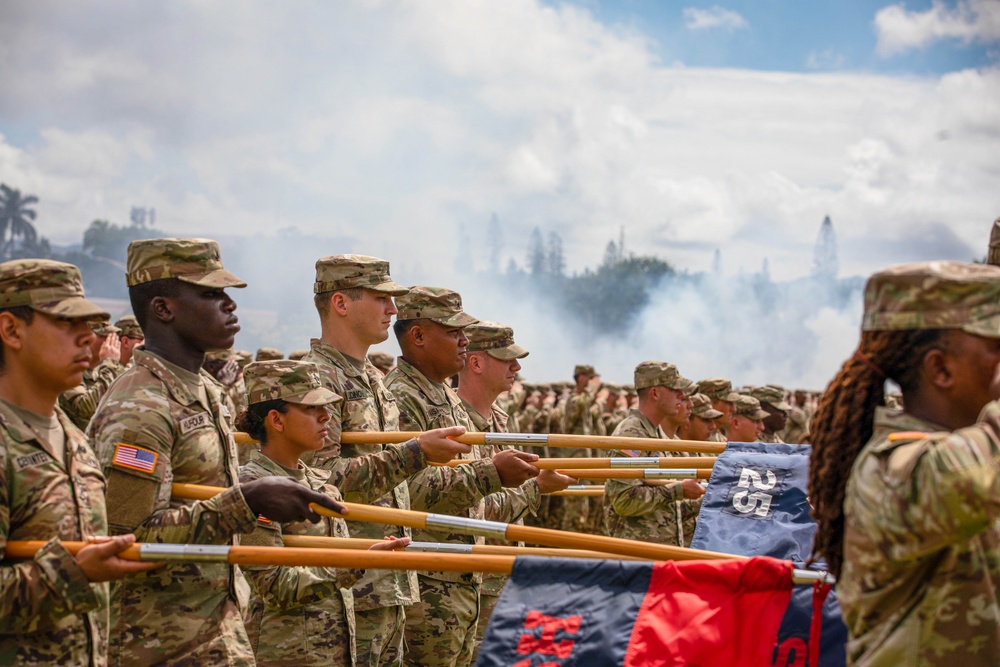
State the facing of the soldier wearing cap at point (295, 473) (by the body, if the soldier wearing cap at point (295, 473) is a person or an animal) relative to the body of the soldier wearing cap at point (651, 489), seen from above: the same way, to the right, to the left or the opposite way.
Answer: the same way

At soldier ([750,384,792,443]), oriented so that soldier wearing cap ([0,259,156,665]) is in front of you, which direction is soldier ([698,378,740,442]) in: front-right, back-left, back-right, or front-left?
front-right

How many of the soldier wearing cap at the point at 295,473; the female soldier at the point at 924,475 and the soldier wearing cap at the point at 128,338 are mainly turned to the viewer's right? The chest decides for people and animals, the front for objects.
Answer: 3

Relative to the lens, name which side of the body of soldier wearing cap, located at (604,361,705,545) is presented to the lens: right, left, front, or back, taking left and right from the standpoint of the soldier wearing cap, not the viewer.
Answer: right

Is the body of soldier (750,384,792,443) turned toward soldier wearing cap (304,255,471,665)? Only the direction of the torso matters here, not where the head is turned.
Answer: no

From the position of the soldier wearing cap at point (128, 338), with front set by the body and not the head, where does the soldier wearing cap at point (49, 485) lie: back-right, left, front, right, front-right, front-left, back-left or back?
right

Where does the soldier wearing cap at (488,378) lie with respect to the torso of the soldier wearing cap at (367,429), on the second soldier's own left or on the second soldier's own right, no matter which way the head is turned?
on the second soldier's own left

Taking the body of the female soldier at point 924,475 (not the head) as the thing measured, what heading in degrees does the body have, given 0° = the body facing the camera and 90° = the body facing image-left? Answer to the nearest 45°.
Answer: approximately 270°

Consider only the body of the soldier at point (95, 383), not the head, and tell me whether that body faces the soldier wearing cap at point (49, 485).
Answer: no
